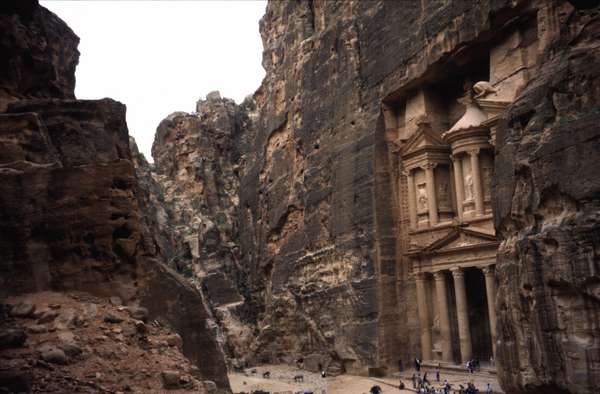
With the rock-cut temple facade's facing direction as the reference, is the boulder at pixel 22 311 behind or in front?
in front

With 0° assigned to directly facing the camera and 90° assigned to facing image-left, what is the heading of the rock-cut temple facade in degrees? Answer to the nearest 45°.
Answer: approximately 45°

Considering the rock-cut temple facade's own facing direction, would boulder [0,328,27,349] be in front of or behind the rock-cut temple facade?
in front

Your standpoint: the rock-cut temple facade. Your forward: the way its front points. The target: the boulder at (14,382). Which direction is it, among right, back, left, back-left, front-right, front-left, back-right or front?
front-left

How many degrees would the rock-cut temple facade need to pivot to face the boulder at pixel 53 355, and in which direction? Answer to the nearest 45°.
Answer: approximately 45° to its left

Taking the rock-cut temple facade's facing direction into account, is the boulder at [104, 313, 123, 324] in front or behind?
in front
